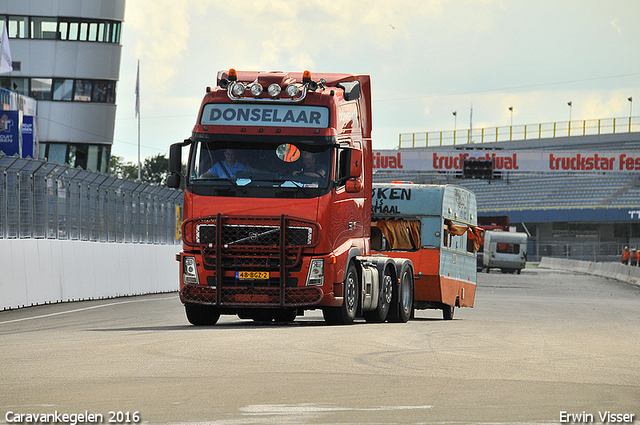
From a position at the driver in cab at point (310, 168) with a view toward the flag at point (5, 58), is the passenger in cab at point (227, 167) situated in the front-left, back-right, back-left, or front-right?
front-left

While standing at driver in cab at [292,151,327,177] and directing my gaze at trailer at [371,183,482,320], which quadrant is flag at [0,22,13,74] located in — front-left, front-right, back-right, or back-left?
front-left

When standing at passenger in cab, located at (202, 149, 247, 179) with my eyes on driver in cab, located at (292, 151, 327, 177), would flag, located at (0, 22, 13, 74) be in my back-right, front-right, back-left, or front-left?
back-left

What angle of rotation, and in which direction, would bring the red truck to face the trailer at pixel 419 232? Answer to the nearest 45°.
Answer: approximately 135° to its left

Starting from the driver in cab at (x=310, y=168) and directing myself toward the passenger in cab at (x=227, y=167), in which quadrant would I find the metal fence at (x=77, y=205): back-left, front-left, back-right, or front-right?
front-right

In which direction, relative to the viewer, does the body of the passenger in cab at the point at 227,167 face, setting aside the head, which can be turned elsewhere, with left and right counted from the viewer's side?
facing the viewer

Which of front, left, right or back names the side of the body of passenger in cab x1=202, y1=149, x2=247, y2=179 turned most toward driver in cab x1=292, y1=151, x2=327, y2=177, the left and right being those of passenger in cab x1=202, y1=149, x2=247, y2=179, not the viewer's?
left

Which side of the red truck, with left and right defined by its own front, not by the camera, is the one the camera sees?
front
